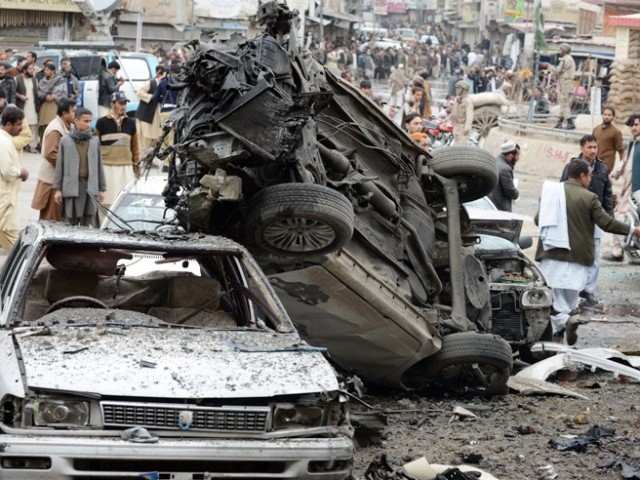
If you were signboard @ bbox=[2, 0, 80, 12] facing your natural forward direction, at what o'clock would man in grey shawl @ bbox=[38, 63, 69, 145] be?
The man in grey shawl is roughly at 12 o'clock from the signboard.

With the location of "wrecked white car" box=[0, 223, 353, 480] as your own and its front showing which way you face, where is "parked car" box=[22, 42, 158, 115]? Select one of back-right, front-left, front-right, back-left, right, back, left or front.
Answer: back

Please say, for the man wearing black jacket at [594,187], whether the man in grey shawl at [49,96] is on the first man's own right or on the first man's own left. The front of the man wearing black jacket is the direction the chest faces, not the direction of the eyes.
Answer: on the first man's own right

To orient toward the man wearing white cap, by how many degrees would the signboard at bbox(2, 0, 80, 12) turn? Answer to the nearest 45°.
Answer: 0° — it already faces them

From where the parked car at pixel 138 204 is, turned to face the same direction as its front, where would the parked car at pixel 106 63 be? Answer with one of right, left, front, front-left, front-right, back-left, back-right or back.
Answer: back

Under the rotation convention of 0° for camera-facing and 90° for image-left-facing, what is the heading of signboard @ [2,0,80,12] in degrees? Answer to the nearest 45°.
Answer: approximately 0°

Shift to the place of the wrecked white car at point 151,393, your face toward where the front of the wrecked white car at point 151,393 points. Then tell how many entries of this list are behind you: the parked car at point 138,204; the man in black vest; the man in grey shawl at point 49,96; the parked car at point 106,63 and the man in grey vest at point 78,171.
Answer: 5

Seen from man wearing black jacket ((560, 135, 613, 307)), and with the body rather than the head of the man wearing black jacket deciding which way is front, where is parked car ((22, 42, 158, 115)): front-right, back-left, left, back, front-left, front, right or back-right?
back-right
